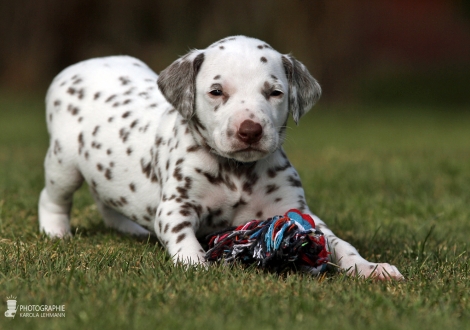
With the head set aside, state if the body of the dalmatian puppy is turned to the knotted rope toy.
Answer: yes

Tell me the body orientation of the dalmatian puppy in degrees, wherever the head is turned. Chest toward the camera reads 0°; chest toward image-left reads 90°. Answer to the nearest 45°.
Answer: approximately 315°
